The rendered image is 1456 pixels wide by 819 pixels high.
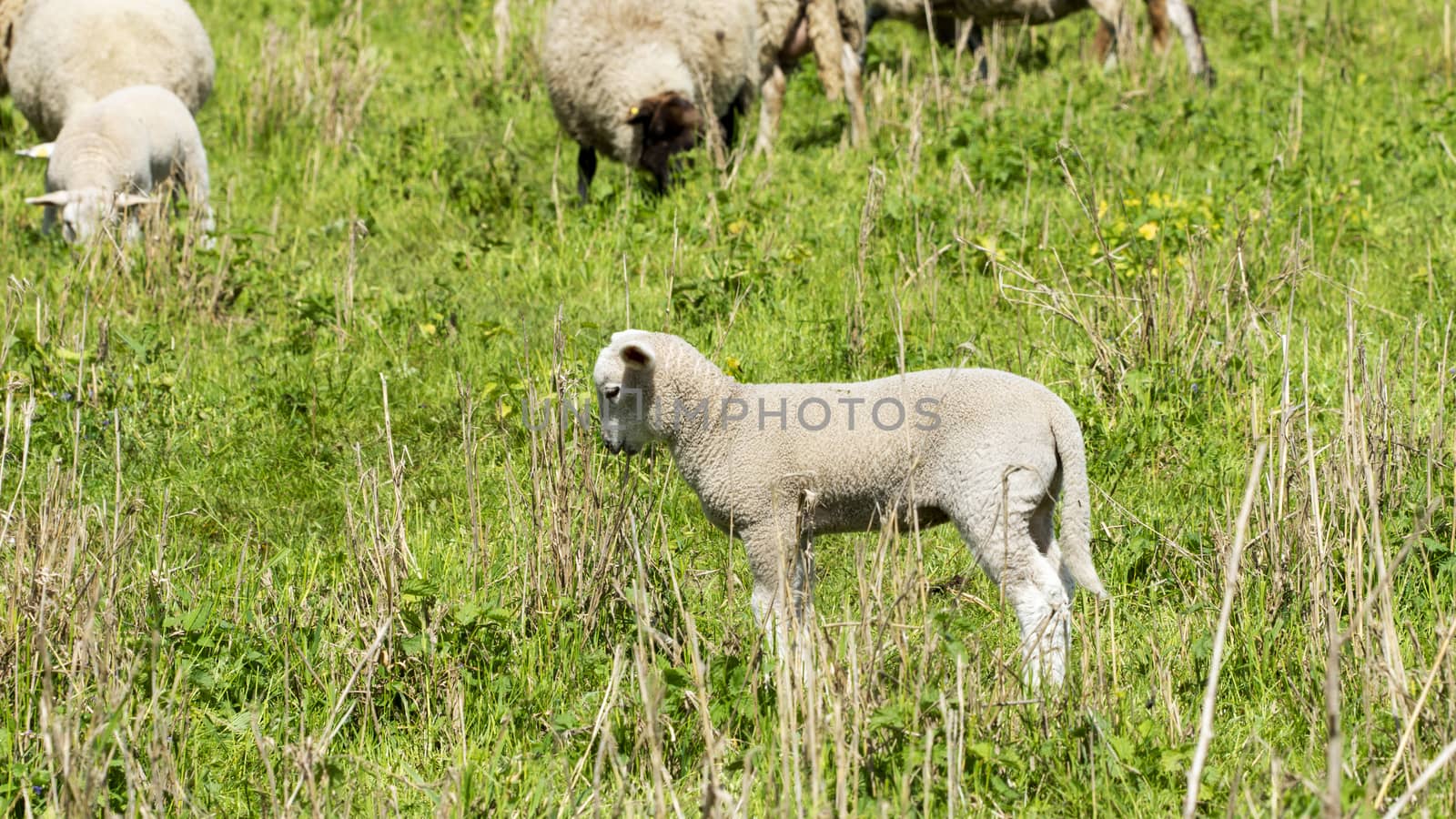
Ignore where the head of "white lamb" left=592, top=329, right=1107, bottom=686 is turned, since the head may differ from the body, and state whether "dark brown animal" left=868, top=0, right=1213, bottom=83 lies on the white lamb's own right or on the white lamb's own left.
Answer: on the white lamb's own right

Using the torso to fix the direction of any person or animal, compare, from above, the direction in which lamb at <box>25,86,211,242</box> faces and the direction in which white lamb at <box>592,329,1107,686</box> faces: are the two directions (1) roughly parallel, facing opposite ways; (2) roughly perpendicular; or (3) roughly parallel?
roughly perpendicular

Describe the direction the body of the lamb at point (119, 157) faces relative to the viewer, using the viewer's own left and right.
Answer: facing the viewer and to the left of the viewer

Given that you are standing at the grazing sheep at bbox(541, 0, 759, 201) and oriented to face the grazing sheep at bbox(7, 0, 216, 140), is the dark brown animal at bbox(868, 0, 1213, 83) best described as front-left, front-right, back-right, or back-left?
back-right

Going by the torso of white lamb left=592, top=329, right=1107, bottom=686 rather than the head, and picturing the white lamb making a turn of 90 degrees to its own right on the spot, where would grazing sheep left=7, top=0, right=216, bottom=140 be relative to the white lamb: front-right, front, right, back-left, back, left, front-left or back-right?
front-left

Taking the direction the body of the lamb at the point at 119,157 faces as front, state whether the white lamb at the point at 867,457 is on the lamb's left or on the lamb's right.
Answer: on the lamb's left

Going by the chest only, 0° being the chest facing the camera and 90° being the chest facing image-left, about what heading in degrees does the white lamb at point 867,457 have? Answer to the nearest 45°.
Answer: approximately 90°
